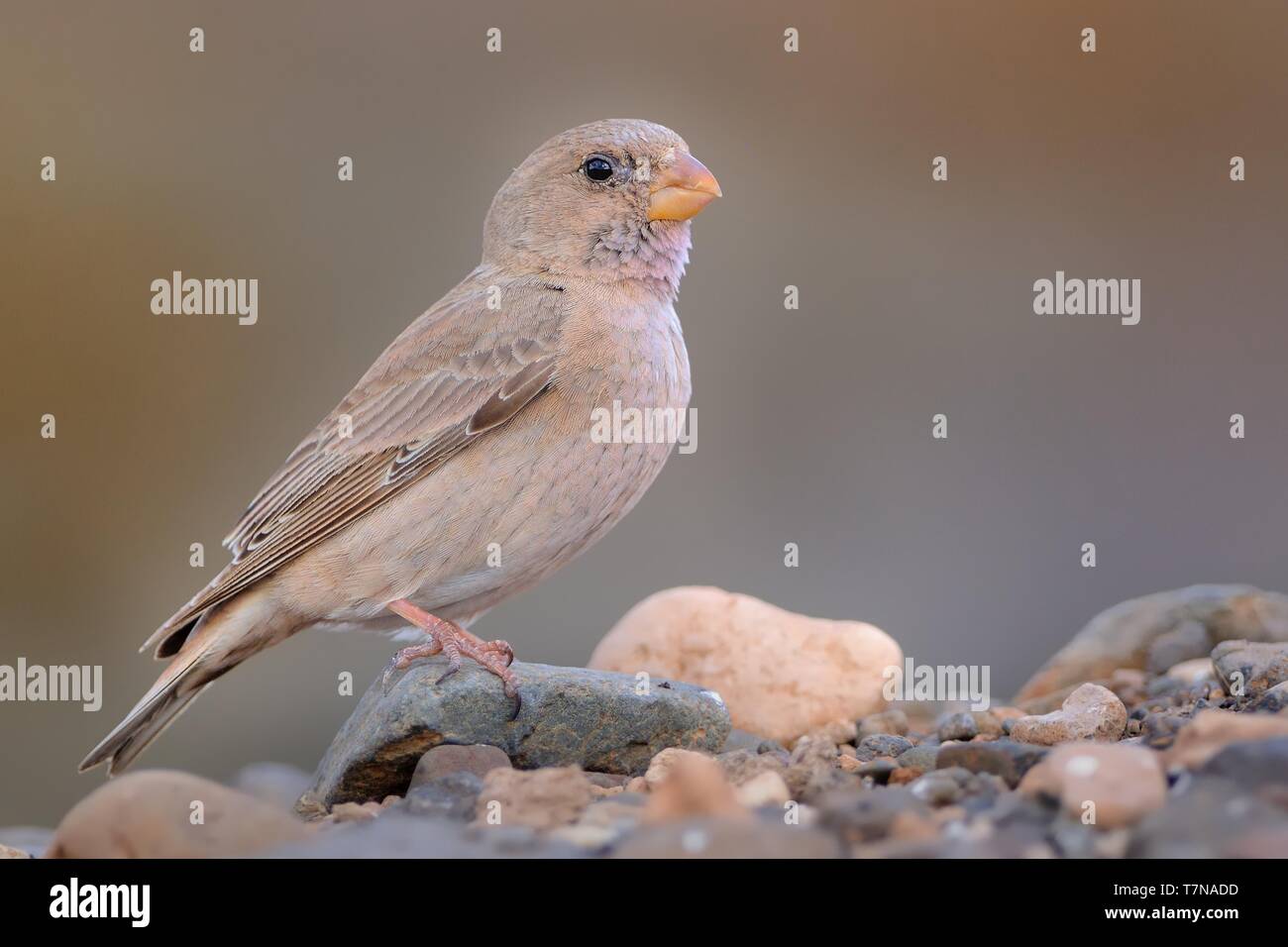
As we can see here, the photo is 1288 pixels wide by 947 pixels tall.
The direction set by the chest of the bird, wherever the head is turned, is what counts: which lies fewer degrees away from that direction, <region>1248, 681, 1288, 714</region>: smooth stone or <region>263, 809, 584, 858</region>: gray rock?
the smooth stone

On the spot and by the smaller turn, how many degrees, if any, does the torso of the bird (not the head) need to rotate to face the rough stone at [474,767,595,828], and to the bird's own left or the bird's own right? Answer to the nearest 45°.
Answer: approximately 90° to the bird's own right

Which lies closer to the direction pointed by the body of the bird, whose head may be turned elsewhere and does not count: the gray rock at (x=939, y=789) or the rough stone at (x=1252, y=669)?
the rough stone

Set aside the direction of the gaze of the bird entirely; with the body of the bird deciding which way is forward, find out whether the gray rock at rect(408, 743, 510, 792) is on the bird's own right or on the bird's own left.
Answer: on the bird's own right

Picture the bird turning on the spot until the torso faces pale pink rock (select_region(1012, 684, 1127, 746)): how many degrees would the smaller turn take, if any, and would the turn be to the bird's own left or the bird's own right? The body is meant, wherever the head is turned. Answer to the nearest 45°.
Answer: approximately 45° to the bird's own right

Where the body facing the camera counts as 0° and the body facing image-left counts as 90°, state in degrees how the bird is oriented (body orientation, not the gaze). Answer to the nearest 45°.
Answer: approximately 270°
